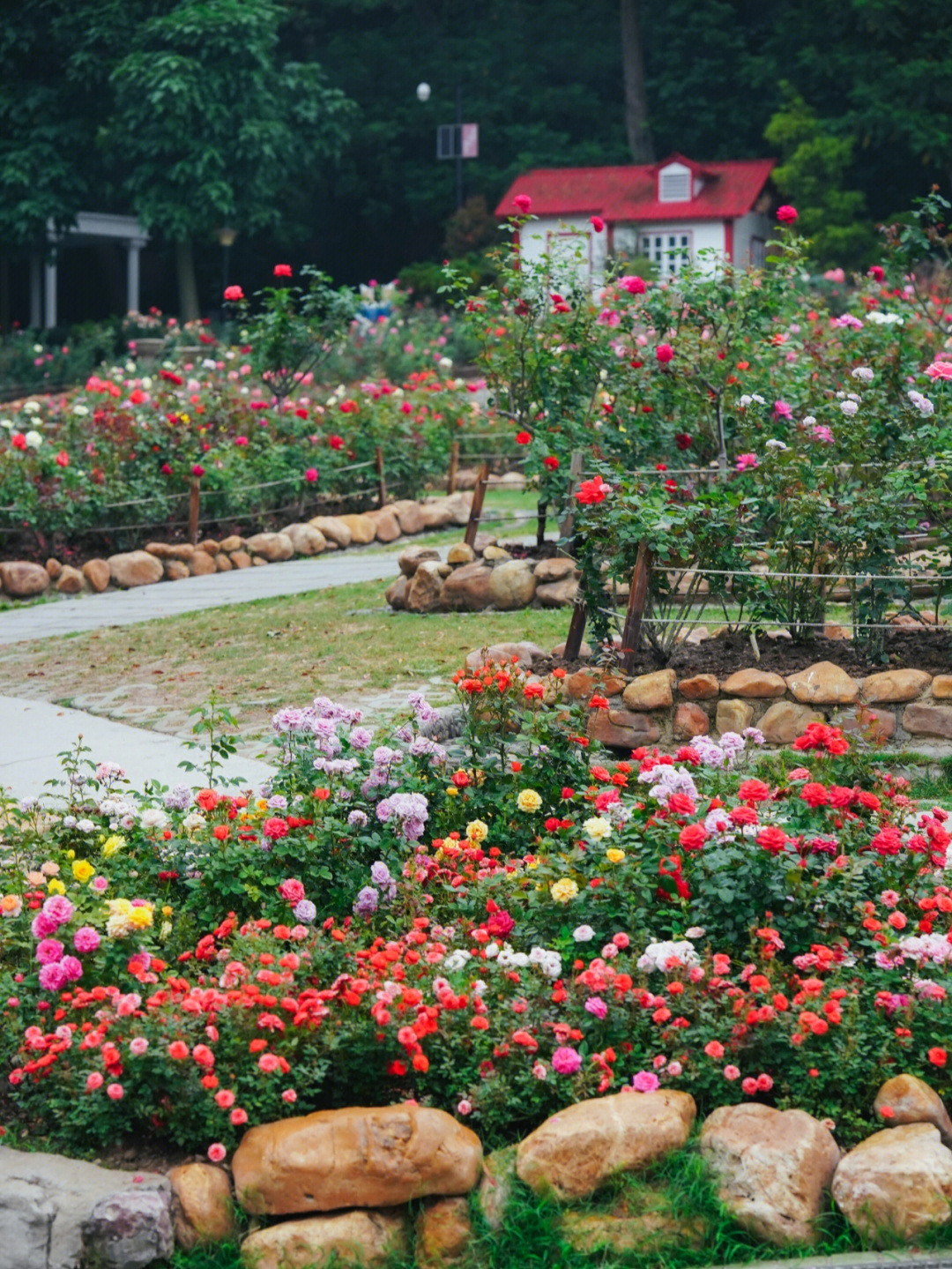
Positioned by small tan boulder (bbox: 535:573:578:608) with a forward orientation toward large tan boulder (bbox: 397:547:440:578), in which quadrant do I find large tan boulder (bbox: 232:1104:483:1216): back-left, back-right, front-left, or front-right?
back-left

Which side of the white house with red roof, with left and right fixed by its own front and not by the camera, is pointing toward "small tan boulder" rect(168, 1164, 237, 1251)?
front

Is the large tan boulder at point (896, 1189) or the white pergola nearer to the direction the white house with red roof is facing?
the large tan boulder

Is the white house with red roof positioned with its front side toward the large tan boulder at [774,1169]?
yes

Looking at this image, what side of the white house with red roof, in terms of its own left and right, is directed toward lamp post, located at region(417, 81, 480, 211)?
right

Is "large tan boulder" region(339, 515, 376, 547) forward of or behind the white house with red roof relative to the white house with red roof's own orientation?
forward

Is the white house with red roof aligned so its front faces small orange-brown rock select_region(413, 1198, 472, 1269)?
yes

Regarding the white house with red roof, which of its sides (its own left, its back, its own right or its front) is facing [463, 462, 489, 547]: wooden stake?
front

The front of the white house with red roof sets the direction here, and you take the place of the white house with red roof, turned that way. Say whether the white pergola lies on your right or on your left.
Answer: on your right

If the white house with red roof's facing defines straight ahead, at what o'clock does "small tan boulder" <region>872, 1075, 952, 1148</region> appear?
The small tan boulder is roughly at 12 o'clock from the white house with red roof.

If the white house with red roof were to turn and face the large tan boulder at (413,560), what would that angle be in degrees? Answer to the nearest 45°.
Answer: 0° — it already faces it

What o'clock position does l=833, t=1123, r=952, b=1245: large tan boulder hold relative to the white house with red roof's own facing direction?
The large tan boulder is roughly at 12 o'clock from the white house with red roof.
